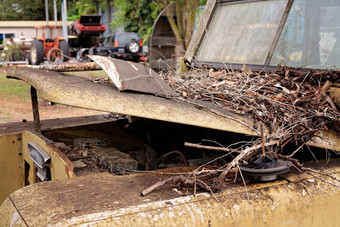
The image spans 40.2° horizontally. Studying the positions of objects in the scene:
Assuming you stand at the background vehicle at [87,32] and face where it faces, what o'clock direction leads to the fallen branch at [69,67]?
The fallen branch is roughly at 12 o'clock from the background vehicle.

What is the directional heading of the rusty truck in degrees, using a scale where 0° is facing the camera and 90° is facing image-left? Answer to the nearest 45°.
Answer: approximately 45°

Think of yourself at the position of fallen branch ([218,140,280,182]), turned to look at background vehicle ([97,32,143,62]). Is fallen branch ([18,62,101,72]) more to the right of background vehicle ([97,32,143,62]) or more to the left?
left

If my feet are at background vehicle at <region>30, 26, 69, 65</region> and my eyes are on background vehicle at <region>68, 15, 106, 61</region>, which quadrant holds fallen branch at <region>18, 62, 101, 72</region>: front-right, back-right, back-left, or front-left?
back-right

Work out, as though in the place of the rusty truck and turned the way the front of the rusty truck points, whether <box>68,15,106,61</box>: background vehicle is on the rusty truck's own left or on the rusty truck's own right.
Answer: on the rusty truck's own right

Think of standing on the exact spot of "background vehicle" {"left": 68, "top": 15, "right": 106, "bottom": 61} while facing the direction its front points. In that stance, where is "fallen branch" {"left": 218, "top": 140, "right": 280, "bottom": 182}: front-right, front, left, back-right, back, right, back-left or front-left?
front

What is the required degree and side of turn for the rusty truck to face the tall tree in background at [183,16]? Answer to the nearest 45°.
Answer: approximately 135° to its right

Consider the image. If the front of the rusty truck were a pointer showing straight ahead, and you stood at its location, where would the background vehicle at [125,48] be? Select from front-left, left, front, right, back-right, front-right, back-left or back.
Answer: back-right

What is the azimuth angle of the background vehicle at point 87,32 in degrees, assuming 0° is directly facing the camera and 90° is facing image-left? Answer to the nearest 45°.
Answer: approximately 0°
